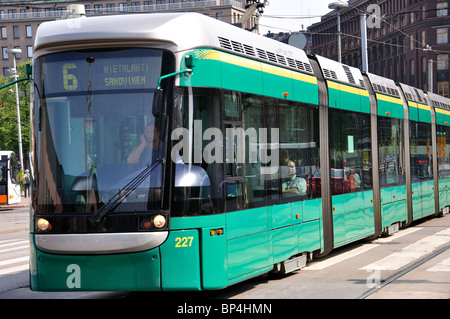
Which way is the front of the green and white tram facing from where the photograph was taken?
facing the viewer and to the left of the viewer
